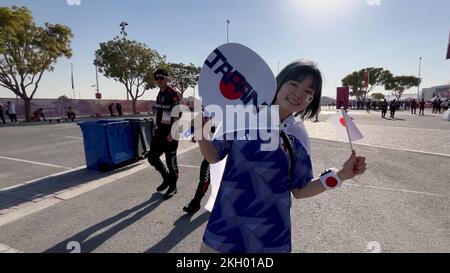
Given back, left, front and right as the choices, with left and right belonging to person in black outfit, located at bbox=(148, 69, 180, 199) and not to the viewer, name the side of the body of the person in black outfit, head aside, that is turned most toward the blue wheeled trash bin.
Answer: right

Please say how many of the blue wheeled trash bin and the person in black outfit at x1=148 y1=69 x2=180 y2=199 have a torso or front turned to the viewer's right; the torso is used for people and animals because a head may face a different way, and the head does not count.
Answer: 0

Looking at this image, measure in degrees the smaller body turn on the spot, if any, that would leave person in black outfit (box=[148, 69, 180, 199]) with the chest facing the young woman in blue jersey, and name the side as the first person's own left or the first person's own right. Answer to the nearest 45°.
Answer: approximately 45° to the first person's own left

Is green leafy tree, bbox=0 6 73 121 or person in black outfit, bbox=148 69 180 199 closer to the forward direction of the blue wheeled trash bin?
the green leafy tree

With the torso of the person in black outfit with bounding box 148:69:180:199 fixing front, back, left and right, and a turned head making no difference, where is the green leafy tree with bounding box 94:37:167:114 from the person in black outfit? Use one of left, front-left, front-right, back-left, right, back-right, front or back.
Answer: back-right

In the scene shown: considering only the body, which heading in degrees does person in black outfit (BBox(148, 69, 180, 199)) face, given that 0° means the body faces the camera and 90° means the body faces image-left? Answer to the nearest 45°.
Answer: approximately 45°

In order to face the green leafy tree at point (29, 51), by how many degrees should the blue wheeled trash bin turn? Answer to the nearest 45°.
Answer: approximately 45° to its right

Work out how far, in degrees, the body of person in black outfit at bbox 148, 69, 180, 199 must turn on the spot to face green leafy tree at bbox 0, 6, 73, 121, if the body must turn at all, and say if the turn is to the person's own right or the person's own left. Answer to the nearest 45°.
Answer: approximately 90° to the person's own right
